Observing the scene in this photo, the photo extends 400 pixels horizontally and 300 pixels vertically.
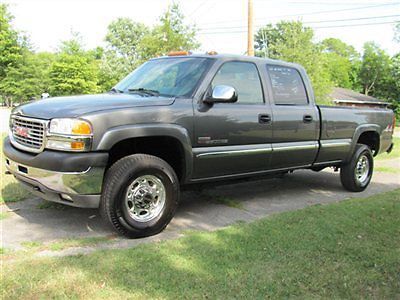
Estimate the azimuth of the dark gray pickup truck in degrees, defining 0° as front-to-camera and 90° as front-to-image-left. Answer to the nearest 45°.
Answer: approximately 45°

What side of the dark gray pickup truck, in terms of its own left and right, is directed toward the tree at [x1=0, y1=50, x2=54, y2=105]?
right

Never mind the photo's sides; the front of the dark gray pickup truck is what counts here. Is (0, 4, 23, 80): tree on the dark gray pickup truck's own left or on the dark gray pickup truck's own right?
on the dark gray pickup truck's own right

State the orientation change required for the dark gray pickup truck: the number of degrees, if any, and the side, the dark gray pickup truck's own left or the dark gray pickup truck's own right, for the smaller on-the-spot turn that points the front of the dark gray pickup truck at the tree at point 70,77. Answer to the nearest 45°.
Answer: approximately 135° to the dark gray pickup truck's own right

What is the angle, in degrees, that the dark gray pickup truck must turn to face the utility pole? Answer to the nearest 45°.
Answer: approximately 135° to its right

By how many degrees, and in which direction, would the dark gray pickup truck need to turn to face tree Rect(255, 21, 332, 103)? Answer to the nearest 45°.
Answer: approximately 135° to its right
